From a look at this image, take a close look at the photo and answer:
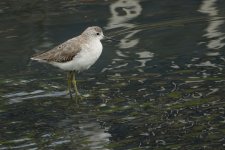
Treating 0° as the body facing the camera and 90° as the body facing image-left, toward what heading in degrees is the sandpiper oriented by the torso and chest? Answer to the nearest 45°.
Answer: approximately 270°
